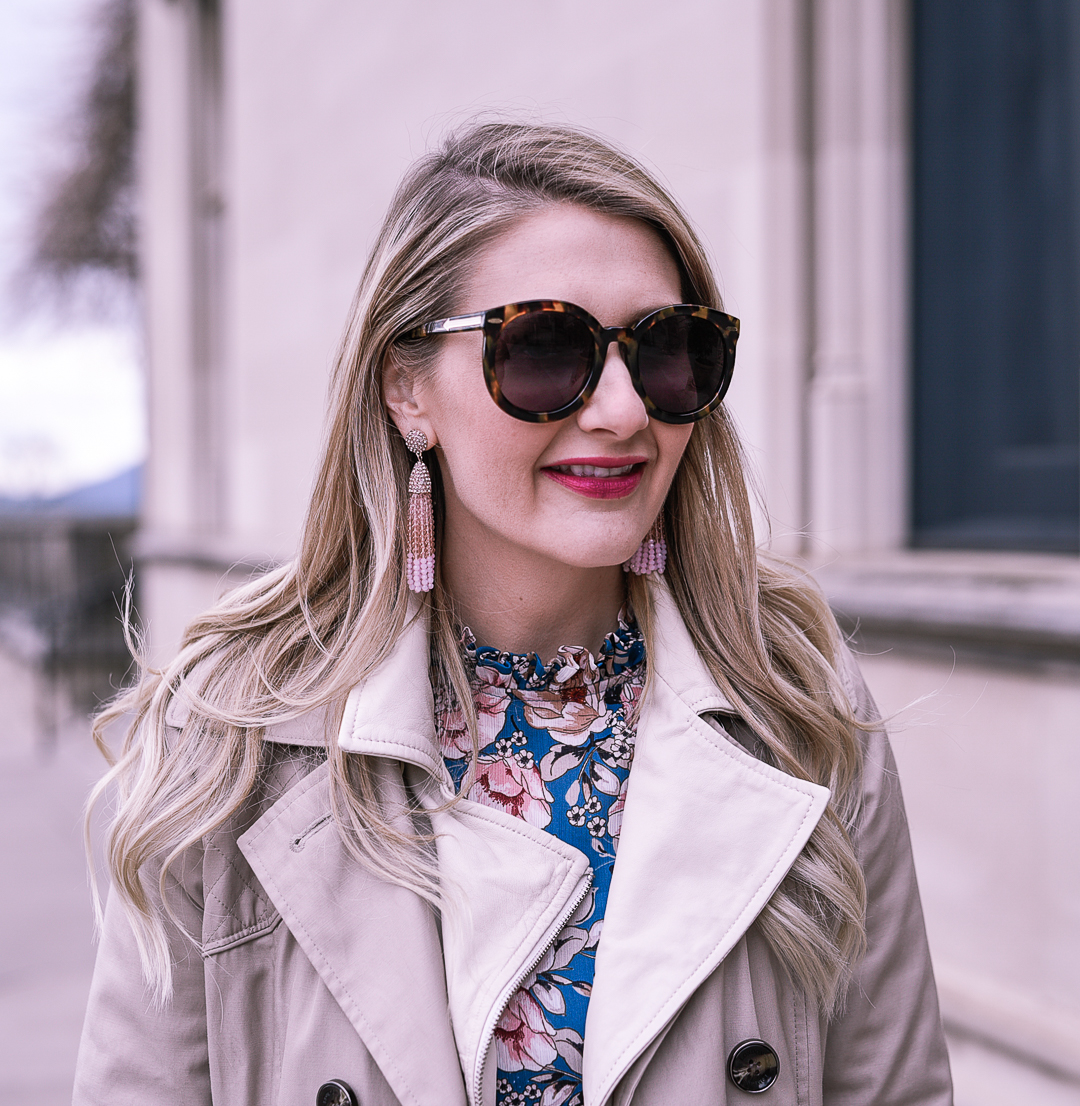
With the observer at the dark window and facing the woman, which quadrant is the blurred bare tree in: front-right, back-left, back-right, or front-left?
back-right

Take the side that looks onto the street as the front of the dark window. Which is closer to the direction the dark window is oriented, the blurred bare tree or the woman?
the woman

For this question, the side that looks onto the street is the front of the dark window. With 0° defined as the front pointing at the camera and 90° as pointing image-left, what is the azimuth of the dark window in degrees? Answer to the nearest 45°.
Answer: approximately 0°

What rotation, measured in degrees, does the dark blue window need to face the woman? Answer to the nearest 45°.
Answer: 0° — it already faces them

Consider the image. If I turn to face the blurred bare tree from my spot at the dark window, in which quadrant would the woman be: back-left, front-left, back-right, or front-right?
back-left
